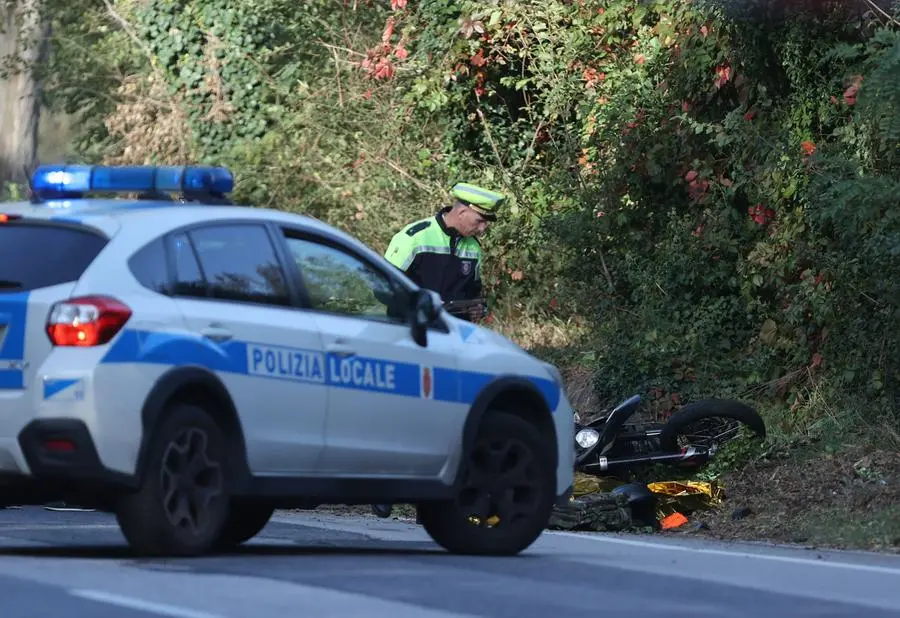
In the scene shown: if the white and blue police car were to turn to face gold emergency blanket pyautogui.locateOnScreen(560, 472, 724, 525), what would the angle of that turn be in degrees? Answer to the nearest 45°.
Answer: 0° — it already faces it

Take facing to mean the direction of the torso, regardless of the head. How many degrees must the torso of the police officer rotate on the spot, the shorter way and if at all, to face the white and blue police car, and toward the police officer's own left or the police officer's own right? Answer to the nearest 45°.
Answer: approximately 45° to the police officer's own right

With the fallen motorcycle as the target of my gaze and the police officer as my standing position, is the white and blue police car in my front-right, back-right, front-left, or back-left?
back-right

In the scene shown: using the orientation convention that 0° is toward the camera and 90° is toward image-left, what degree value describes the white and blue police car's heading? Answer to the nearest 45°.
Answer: approximately 225°
